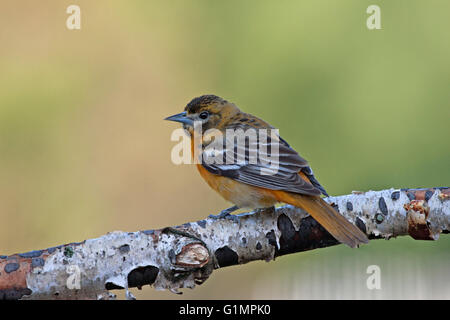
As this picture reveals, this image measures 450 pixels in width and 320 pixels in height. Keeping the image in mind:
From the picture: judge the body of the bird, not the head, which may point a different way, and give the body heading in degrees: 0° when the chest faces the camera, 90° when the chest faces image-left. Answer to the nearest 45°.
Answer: approximately 90°
